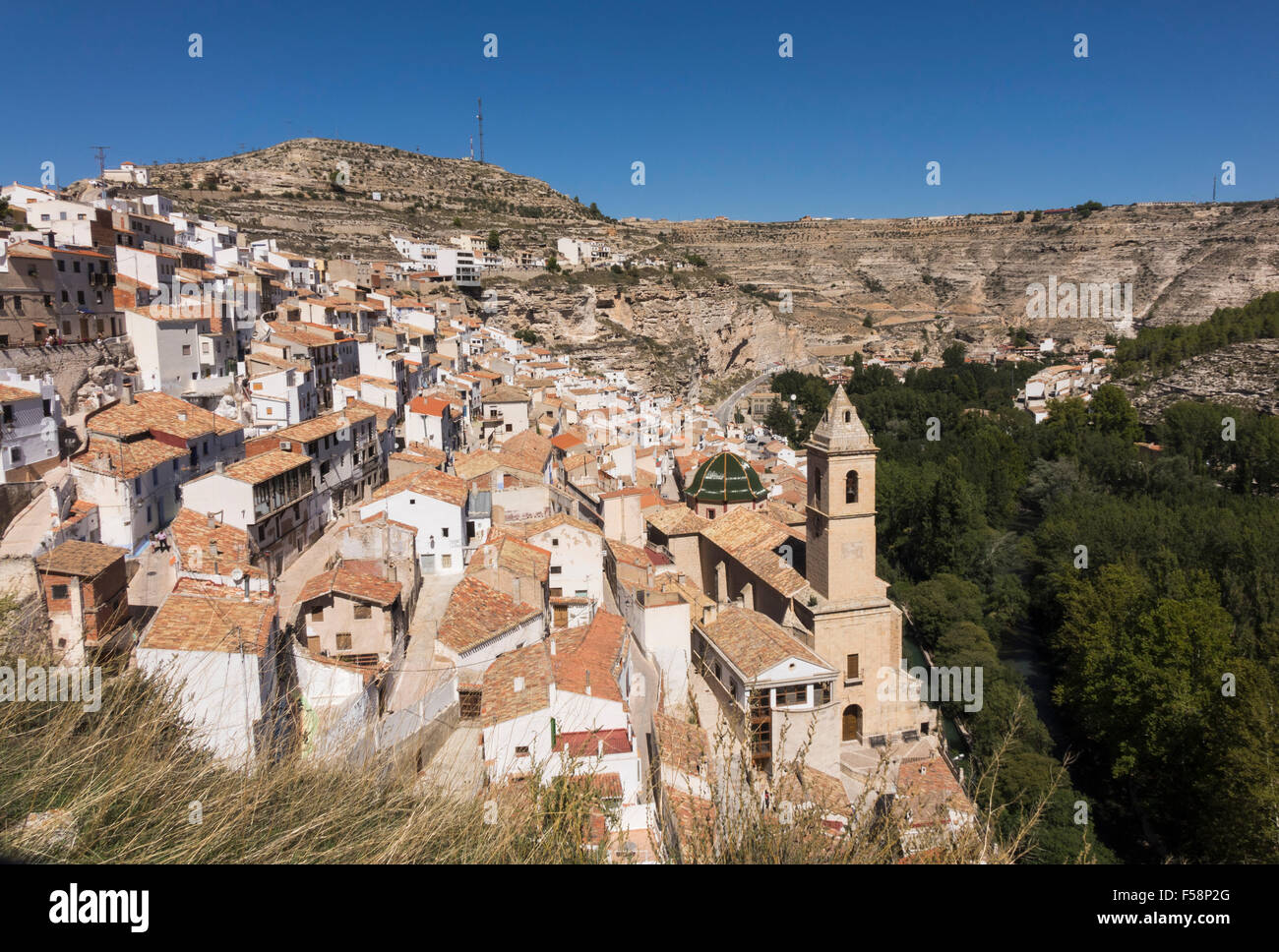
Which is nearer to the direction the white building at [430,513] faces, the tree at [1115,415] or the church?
the church

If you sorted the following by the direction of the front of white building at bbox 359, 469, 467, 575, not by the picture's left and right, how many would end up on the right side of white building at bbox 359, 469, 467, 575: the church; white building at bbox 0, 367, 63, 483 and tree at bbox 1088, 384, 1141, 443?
1

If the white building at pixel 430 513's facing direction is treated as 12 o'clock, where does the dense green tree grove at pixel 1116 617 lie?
The dense green tree grove is roughly at 9 o'clock from the white building.

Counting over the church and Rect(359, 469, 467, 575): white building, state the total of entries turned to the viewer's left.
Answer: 0

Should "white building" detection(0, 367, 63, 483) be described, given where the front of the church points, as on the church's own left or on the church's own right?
on the church's own right

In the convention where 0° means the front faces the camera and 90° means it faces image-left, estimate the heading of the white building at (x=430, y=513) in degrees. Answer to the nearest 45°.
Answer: approximately 0°

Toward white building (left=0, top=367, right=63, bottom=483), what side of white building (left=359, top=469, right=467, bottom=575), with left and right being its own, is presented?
right

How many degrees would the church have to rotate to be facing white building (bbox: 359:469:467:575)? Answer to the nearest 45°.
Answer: approximately 135° to its right

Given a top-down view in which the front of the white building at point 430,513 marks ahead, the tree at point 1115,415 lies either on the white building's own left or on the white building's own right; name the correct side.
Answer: on the white building's own left

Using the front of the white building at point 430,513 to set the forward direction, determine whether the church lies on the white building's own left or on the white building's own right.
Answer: on the white building's own left
